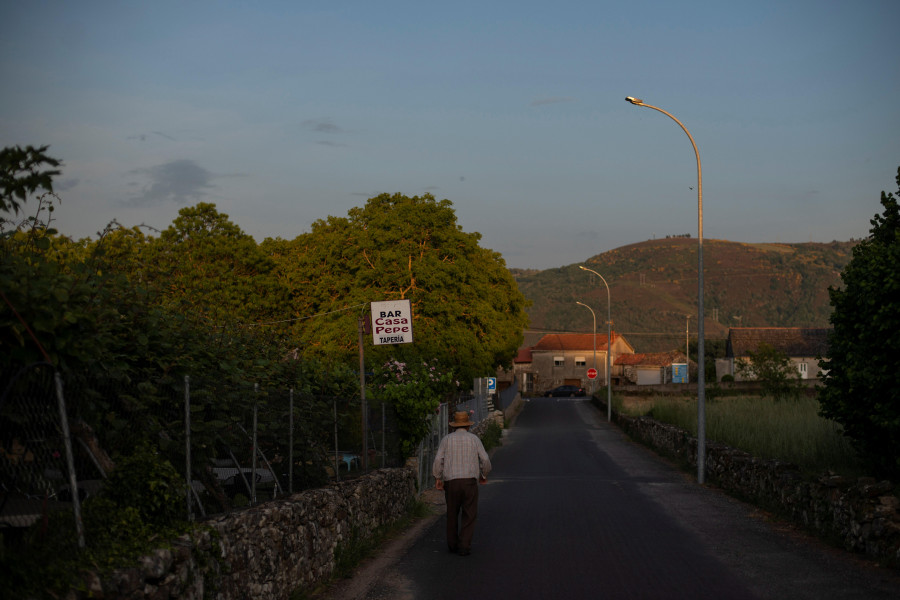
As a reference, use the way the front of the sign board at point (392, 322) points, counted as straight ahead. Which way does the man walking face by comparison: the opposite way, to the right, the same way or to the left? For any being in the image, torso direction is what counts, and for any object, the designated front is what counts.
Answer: the opposite way

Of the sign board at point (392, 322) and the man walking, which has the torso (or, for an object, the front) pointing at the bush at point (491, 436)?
the man walking

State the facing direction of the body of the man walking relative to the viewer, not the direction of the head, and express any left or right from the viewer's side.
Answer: facing away from the viewer

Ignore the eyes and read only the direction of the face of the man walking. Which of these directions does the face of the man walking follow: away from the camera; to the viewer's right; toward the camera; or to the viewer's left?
away from the camera

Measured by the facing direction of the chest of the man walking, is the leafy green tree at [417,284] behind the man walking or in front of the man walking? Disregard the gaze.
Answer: in front

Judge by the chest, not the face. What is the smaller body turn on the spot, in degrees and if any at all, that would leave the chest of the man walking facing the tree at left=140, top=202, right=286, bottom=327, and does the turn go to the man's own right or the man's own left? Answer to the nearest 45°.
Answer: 0° — they already face it

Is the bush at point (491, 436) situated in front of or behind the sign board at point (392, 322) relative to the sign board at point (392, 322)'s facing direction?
behind

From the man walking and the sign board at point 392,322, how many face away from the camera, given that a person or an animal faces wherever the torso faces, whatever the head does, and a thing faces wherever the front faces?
1

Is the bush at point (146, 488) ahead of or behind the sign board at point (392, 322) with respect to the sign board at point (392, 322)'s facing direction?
ahead

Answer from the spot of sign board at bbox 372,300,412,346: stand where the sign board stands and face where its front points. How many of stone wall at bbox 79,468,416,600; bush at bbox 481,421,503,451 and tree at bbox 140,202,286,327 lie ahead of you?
1

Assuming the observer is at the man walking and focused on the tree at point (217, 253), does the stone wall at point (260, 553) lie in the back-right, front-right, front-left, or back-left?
back-left
